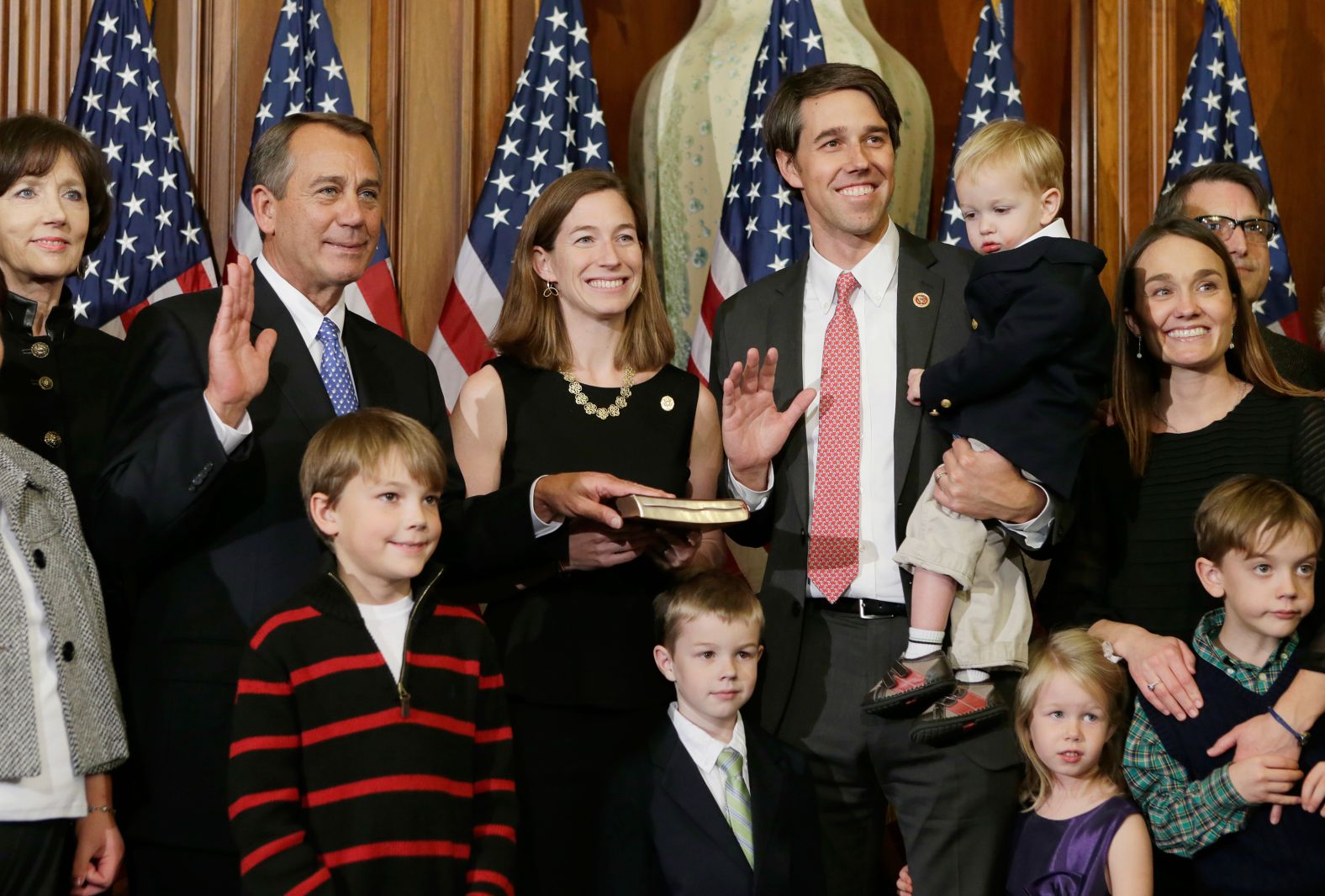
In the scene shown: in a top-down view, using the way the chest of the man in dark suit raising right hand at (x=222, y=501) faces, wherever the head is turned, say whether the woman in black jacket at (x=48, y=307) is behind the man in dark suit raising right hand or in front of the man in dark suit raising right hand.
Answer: behind

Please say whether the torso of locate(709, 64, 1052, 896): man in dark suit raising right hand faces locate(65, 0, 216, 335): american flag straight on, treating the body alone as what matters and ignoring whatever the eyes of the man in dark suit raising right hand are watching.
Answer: no

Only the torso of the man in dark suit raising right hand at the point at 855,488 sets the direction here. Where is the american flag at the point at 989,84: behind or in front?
behind

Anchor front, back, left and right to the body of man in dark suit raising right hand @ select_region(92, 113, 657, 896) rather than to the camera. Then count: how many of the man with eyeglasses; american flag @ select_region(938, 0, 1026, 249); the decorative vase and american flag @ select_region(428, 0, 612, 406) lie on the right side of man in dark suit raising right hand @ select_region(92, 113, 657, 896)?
0

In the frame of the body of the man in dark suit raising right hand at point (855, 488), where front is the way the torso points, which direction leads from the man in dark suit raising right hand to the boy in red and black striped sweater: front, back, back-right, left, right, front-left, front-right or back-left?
front-right

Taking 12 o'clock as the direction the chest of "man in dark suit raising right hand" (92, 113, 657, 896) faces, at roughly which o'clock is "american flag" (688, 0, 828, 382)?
The american flag is roughly at 9 o'clock from the man in dark suit raising right hand.

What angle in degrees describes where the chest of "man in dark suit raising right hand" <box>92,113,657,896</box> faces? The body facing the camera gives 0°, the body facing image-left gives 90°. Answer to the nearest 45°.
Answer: approximately 315°

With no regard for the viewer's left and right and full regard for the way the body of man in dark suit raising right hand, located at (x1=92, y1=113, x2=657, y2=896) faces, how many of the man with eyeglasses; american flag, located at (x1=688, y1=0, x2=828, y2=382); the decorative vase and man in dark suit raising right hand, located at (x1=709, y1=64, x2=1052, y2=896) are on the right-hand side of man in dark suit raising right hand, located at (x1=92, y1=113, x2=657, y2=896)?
0

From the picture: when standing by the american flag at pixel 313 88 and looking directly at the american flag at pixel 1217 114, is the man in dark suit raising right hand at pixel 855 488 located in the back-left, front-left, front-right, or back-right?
front-right

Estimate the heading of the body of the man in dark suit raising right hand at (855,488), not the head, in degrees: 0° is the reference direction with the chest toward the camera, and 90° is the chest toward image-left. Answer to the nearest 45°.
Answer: approximately 0°

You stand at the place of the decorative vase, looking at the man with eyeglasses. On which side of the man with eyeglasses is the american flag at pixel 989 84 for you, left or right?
left

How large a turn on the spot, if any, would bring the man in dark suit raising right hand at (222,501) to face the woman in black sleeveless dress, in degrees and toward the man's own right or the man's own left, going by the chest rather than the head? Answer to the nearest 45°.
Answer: approximately 45° to the man's own left

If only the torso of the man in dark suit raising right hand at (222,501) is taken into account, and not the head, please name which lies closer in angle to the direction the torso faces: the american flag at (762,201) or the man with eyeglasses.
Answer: the man with eyeglasses

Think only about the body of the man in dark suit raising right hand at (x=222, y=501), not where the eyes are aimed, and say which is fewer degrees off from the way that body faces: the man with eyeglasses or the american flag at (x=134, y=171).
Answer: the man with eyeglasses

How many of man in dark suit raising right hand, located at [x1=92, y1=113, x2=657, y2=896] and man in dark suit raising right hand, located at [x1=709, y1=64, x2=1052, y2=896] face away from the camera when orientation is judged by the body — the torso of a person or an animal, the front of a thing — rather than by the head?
0

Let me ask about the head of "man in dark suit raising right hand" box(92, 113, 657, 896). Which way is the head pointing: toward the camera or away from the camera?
toward the camera

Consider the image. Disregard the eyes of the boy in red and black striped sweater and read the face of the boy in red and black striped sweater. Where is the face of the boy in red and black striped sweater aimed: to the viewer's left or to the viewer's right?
to the viewer's right

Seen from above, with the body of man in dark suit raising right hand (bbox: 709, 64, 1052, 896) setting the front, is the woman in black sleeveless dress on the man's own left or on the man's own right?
on the man's own right

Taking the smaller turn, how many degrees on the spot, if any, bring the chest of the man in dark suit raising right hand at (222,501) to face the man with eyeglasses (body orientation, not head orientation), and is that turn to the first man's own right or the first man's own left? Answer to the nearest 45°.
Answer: approximately 45° to the first man's own left

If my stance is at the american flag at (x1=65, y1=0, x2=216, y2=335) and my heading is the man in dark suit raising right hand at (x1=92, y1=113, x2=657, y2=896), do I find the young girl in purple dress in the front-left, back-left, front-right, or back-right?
front-left

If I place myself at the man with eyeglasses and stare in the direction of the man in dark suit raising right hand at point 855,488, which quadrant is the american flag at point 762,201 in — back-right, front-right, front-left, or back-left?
front-right
